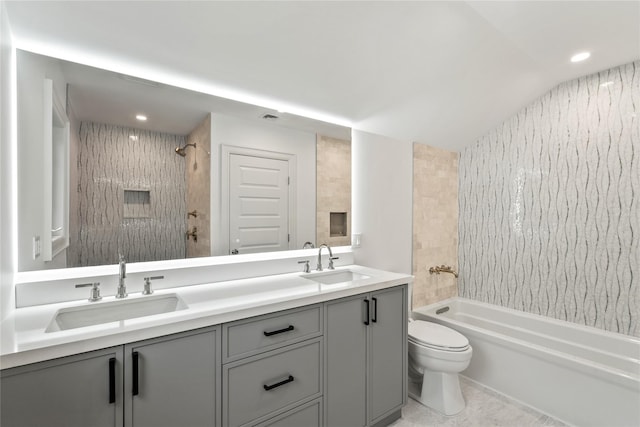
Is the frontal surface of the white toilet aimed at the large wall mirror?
no

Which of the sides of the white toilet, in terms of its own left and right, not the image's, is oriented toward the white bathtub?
left

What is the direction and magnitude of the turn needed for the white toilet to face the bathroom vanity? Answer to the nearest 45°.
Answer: approximately 90° to its right

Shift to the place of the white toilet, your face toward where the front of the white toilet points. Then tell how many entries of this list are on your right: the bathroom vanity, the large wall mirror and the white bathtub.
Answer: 2

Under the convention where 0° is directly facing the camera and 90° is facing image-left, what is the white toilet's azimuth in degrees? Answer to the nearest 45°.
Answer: approximately 315°
